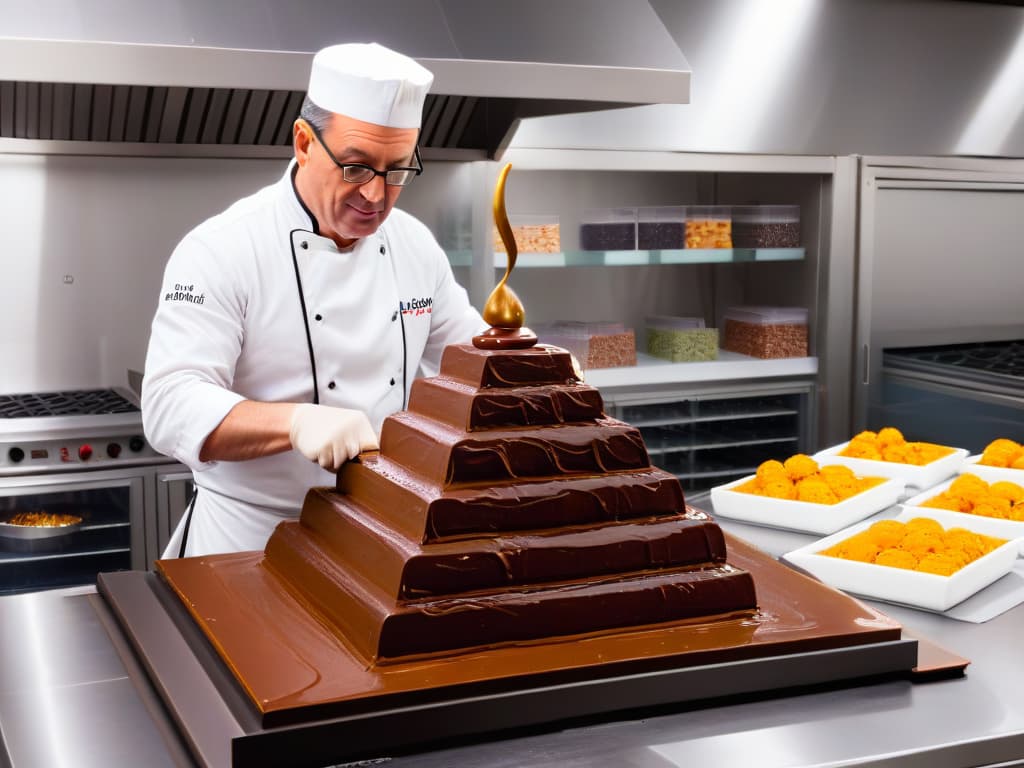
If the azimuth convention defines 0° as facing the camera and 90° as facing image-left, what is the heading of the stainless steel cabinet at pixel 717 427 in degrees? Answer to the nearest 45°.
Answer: approximately 0°

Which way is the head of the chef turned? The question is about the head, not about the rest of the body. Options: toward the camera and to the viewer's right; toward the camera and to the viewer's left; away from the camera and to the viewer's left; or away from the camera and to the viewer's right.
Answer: toward the camera and to the viewer's right

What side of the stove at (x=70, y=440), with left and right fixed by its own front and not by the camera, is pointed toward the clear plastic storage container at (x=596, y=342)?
left

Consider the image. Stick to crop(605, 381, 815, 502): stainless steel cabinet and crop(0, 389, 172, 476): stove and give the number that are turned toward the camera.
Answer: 2

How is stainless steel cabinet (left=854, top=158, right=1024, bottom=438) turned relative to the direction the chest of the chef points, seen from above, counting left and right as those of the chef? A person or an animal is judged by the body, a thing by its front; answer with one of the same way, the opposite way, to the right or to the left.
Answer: to the right

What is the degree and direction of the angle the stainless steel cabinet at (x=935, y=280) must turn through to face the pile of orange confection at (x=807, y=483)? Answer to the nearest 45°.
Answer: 0° — it already faces it

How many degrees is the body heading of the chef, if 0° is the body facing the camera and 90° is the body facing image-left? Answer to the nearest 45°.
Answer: approximately 315°

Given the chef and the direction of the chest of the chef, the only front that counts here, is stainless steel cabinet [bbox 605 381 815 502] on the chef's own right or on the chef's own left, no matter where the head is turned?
on the chef's own left

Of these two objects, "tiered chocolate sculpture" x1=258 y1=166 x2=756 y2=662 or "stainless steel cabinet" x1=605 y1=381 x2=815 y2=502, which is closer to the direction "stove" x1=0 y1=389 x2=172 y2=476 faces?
the tiered chocolate sculpture

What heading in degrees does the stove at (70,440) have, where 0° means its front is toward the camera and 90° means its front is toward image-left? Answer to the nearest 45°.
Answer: approximately 0°

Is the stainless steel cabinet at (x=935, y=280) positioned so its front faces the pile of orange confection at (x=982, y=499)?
yes

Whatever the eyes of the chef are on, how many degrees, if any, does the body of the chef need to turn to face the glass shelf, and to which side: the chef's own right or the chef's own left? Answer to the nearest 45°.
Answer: approximately 90° to the chef's own left
